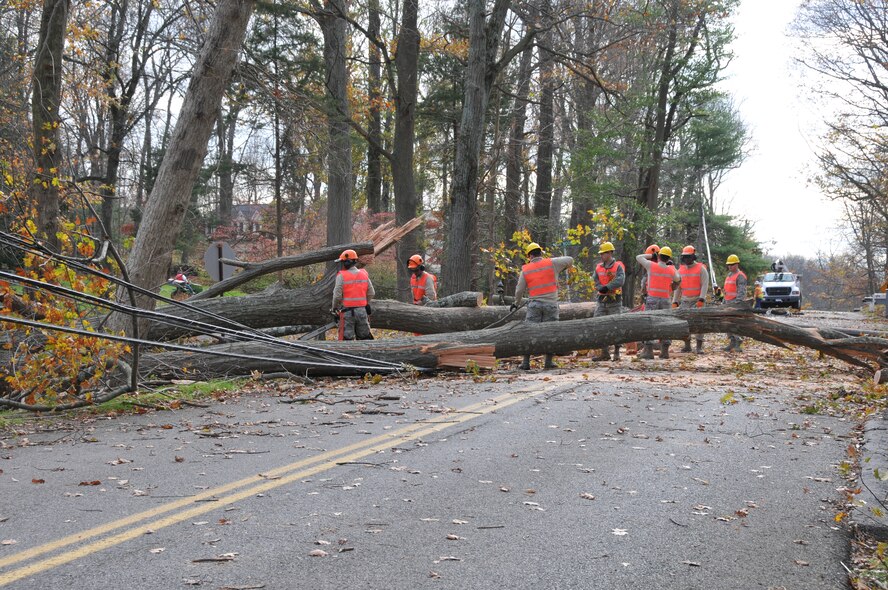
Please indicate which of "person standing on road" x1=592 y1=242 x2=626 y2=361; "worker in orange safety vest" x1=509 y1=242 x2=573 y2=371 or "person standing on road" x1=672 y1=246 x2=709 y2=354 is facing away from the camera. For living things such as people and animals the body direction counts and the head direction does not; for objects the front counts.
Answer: the worker in orange safety vest

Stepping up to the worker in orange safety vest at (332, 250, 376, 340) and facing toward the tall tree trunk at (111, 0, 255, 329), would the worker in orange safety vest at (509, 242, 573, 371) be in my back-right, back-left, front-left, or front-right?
back-right

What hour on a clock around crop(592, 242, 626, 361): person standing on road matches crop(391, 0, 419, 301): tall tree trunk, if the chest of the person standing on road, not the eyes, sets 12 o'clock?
The tall tree trunk is roughly at 3 o'clock from the person standing on road.

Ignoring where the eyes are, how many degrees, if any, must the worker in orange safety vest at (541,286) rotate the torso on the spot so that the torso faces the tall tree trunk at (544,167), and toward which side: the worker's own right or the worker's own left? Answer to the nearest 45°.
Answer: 0° — they already face it

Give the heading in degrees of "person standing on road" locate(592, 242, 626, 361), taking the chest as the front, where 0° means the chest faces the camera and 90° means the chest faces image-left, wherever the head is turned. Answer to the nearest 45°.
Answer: approximately 45°

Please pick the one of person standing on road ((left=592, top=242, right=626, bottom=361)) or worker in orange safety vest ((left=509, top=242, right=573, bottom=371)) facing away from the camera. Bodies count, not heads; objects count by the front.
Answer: the worker in orange safety vest

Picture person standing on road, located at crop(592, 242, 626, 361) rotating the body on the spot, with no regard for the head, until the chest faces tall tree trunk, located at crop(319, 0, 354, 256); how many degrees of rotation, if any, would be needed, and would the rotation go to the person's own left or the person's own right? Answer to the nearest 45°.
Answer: approximately 90° to the person's own right

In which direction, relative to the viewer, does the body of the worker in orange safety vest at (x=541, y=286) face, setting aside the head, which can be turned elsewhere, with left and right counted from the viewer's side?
facing away from the viewer

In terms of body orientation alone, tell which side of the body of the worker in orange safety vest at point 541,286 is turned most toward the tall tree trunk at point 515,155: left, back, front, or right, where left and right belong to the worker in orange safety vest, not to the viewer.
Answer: front

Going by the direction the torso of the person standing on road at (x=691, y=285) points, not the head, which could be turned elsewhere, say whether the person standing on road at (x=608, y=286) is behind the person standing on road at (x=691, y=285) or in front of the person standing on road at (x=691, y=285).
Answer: in front

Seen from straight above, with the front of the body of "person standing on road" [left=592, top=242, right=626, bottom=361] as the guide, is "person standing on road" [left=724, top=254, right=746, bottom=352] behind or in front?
behind

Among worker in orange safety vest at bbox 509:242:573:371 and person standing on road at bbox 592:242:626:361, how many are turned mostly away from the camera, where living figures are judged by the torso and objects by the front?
1
